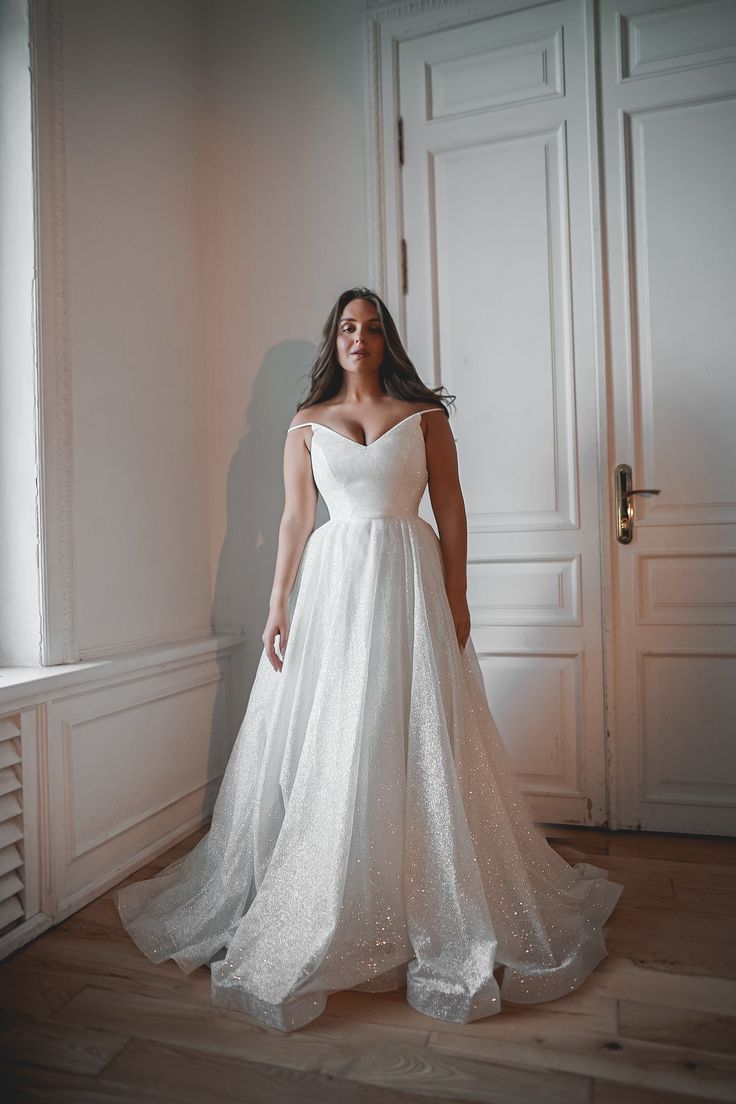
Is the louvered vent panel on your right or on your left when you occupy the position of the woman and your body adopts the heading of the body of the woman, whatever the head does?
on your right

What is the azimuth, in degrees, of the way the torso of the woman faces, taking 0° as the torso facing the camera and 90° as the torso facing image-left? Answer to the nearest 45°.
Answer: approximately 0°

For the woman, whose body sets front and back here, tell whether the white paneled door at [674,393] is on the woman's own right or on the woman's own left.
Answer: on the woman's own left

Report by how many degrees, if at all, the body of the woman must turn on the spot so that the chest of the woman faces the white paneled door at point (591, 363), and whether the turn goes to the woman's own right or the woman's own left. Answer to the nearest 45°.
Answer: approximately 135° to the woman's own left
